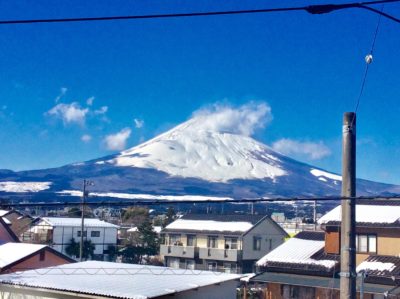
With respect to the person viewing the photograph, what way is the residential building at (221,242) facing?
facing the viewer and to the left of the viewer

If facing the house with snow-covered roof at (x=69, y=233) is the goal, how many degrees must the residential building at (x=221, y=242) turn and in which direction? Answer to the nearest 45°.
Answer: approximately 45° to its right

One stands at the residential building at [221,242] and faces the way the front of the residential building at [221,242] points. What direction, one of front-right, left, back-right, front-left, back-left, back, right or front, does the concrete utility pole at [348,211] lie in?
front-left

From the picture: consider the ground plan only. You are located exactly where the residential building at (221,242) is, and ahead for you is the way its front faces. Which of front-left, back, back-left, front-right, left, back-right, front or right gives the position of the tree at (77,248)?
front-right

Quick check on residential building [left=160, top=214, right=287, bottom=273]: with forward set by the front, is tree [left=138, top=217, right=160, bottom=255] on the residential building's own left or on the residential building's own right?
on the residential building's own right

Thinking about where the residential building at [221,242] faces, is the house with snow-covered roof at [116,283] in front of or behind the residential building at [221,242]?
in front

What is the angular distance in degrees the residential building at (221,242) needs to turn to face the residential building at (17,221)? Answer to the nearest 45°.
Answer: approximately 45° to its right
